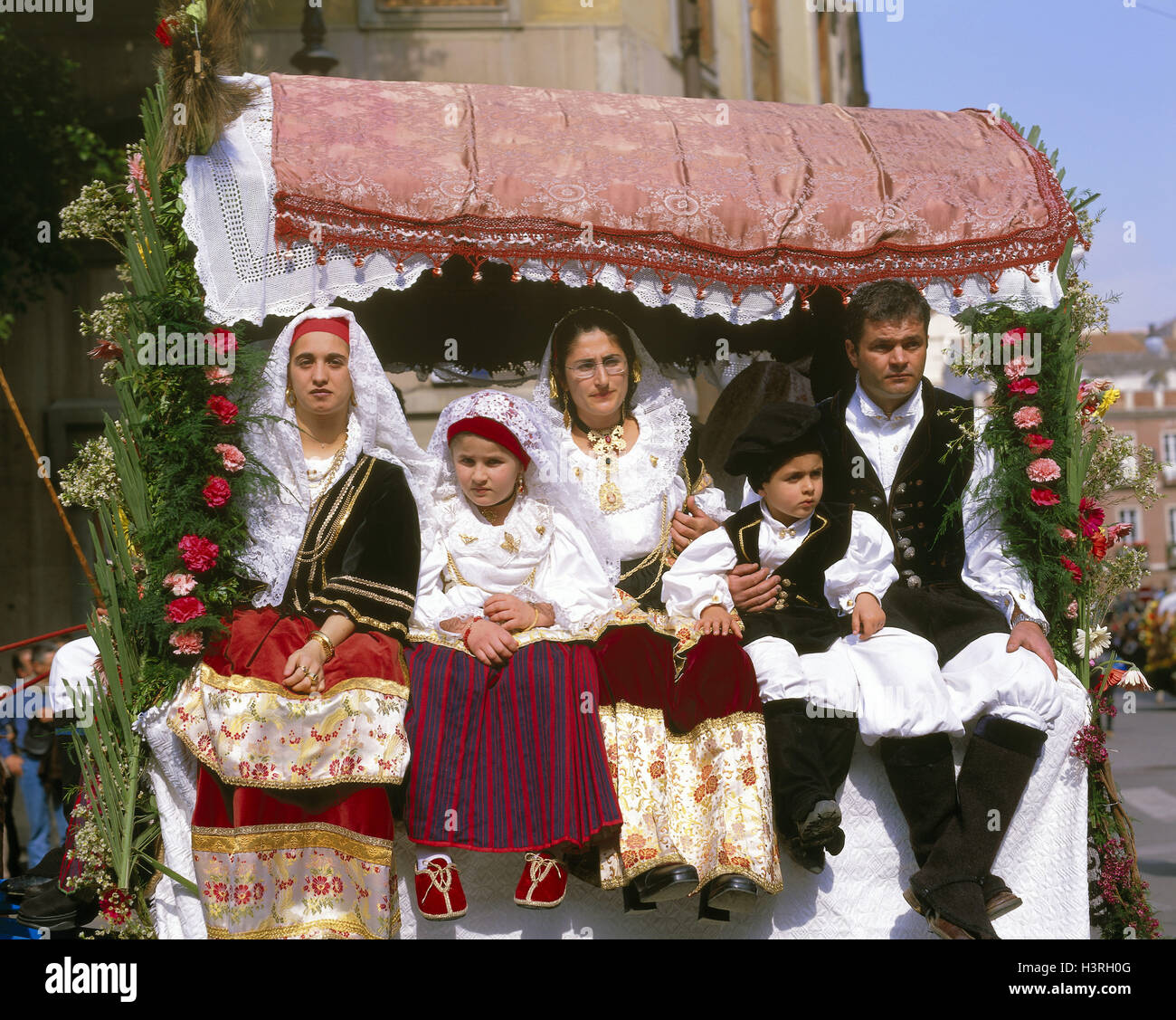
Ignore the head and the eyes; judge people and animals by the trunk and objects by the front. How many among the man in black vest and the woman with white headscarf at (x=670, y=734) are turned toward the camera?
2

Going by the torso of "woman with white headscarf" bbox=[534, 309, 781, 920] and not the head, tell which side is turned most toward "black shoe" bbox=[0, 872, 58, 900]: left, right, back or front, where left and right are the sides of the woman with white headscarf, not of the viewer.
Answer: right

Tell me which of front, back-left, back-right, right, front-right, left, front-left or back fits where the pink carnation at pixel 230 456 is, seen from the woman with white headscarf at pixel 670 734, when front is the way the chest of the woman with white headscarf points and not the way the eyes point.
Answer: right

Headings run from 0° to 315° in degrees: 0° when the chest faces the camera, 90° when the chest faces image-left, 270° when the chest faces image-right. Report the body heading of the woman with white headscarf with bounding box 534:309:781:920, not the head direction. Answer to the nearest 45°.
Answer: approximately 0°

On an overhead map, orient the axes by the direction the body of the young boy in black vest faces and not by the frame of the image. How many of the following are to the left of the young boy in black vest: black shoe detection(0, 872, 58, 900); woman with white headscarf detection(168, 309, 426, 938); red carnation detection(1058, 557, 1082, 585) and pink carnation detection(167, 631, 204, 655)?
1

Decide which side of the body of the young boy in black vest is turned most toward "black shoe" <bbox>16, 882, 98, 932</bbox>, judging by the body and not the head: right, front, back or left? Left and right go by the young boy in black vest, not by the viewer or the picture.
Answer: right

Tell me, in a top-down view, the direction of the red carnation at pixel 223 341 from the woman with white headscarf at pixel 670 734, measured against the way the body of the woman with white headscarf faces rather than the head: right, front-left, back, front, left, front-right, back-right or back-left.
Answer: right

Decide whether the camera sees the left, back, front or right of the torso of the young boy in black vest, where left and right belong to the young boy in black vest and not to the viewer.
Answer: front

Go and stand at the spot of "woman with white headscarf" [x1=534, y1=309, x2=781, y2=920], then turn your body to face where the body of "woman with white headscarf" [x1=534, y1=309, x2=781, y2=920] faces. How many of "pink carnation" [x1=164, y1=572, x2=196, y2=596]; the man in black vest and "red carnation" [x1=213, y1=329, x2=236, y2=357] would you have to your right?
2
